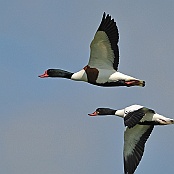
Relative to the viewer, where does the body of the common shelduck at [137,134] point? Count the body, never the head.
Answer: to the viewer's left

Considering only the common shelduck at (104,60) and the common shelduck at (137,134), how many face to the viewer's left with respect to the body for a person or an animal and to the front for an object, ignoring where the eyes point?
2

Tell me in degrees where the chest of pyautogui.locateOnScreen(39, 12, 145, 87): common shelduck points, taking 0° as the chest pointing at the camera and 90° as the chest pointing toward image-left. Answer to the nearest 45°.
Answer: approximately 90°
